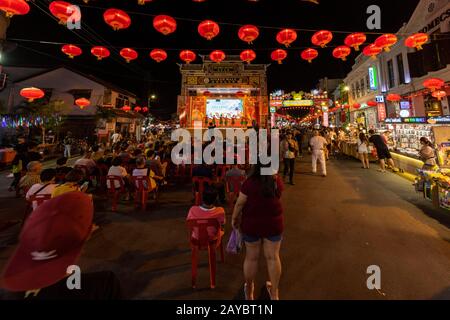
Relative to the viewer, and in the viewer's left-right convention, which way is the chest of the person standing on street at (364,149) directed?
facing away from the viewer

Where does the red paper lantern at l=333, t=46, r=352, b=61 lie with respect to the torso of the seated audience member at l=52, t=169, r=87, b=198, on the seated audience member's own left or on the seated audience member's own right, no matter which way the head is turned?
on the seated audience member's own right

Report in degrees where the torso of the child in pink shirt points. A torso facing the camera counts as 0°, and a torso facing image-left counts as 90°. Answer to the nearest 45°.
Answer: approximately 180°

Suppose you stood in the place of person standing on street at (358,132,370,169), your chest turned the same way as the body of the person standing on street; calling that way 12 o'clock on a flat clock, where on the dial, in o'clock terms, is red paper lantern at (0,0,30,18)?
The red paper lantern is roughly at 7 o'clock from the person standing on street.

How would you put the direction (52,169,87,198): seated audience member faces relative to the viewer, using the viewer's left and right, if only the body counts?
facing away from the viewer and to the right of the viewer

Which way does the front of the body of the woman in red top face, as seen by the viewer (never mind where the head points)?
away from the camera
